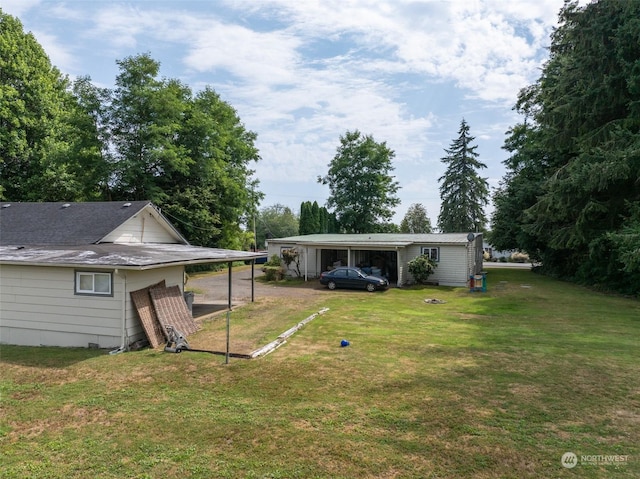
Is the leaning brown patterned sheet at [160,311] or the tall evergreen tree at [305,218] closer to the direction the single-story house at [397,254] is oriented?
the leaning brown patterned sheet

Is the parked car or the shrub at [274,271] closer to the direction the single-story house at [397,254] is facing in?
the parked car

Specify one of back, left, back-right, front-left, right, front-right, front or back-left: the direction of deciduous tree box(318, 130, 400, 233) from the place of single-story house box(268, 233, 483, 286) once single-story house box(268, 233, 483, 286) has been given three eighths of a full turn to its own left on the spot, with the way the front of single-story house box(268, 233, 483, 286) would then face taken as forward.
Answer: front-left

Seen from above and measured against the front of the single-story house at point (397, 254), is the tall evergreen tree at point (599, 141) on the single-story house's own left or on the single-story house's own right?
on the single-story house's own left

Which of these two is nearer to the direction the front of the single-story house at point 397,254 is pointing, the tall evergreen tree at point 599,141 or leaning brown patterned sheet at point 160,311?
the leaning brown patterned sheet

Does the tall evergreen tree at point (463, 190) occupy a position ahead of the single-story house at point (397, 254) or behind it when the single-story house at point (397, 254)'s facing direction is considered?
behind

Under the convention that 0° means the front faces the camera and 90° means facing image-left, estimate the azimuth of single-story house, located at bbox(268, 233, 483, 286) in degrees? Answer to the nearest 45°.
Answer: approximately 0°

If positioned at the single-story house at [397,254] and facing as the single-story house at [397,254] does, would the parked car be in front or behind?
in front

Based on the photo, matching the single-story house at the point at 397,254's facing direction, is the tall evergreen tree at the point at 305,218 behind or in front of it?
behind

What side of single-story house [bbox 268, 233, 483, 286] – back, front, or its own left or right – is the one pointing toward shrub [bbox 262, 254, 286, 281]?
right

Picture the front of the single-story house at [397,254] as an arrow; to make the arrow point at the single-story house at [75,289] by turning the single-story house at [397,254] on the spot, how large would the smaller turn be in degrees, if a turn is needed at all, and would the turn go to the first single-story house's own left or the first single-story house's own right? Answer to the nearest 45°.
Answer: approximately 45° to the first single-story house's own right

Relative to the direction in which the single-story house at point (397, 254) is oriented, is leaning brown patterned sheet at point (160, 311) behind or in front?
in front

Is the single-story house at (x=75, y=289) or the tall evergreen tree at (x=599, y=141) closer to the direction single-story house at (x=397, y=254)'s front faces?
the single-story house

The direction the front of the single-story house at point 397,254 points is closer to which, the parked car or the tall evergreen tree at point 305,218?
the parked car
